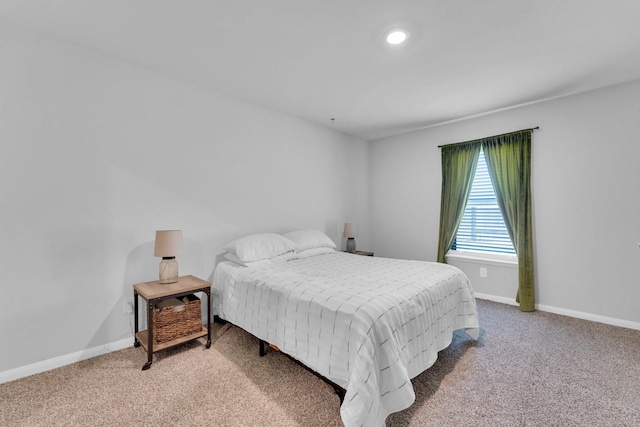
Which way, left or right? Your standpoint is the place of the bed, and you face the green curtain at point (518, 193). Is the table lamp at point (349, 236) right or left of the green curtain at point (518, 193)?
left

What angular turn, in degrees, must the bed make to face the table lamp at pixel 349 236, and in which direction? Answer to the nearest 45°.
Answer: approximately 135° to its left

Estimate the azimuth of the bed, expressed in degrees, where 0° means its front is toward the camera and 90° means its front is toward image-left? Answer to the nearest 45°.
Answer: approximately 315°

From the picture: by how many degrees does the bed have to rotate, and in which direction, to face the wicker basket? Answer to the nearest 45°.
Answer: approximately 135° to its right

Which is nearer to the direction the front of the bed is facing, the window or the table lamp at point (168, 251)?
the window
